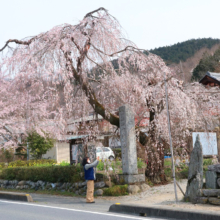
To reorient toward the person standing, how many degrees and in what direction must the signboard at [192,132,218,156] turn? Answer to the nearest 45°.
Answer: approximately 45° to its right

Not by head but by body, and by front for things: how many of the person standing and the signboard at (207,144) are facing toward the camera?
1

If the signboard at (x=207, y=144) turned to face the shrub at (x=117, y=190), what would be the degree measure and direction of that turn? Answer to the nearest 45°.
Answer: approximately 45° to its right
